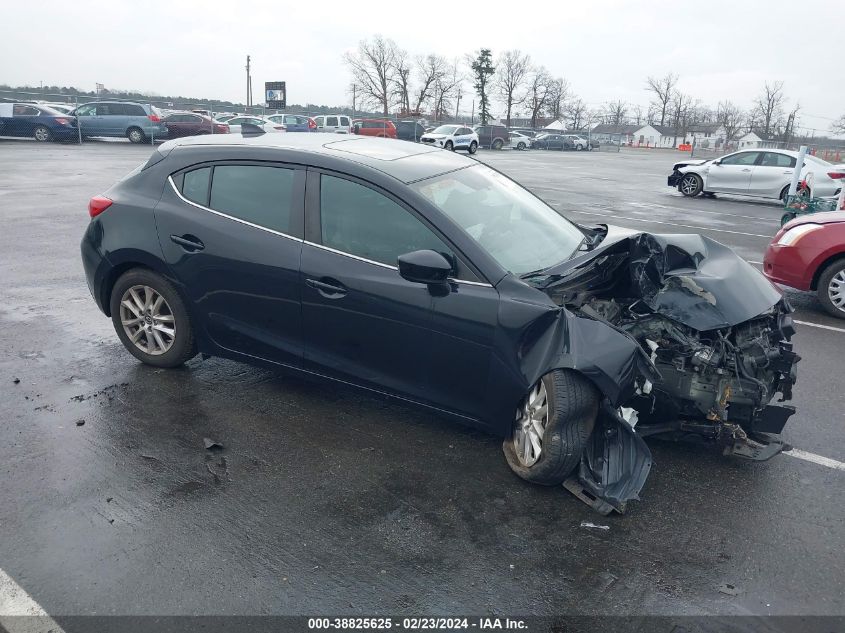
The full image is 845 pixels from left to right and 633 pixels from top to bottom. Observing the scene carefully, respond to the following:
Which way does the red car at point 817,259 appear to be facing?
to the viewer's left

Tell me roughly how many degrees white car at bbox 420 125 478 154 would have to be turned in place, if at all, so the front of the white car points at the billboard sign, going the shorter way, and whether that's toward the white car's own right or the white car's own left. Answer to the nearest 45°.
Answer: approximately 45° to the white car's own right

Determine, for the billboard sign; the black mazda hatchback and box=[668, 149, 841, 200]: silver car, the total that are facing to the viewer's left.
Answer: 1

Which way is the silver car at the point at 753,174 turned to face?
to the viewer's left

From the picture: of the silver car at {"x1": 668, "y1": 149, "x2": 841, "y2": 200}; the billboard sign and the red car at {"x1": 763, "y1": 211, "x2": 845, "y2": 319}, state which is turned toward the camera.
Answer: the billboard sign

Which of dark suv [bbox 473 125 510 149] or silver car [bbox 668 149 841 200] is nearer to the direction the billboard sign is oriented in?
the silver car

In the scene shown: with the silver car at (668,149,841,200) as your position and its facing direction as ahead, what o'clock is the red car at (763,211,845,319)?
The red car is roughly at 9 o'clock from the silver car.

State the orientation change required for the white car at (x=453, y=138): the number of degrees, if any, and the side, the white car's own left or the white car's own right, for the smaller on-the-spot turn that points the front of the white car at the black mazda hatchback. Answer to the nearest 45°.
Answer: approximately 45° to the white car's own left

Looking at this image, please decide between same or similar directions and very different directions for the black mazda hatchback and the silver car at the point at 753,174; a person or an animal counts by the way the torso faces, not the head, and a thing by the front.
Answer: very different directions

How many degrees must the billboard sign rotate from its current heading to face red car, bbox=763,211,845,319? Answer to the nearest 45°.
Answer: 0° — it already faces it

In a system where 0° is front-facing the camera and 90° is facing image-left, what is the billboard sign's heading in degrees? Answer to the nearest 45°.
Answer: approximately 0°

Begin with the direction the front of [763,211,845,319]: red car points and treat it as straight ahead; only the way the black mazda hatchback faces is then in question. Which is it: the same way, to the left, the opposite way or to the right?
the opposite way
